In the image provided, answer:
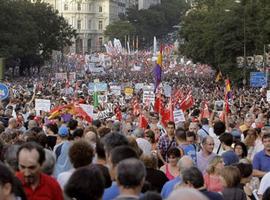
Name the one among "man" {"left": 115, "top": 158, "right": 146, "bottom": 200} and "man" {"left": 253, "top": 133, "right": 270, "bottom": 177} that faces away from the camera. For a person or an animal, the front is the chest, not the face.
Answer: "man" {"left": 115, "top": 158, "right": 146, "bottom": 200}

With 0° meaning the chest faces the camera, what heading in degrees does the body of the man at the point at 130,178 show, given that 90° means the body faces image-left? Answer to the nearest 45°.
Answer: approximately 180°

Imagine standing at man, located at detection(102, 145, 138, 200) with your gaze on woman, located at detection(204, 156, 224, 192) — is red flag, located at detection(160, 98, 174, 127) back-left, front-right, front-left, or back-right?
front-left

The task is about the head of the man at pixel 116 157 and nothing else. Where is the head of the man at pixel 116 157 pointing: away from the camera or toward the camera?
away from the camera

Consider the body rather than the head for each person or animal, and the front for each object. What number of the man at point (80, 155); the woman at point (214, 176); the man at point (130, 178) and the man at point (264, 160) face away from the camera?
2

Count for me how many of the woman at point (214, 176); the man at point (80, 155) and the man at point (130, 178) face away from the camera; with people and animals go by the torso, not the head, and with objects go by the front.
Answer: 2

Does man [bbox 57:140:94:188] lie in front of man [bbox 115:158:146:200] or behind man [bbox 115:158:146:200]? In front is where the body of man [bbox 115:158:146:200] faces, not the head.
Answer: in front

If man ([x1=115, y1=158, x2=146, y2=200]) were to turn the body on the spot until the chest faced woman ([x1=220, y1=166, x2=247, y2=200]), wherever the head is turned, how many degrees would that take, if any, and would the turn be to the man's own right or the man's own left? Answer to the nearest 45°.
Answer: approximately 45° to the man's own right

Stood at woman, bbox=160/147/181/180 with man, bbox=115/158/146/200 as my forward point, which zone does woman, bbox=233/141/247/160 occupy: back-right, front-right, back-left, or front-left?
back-left
